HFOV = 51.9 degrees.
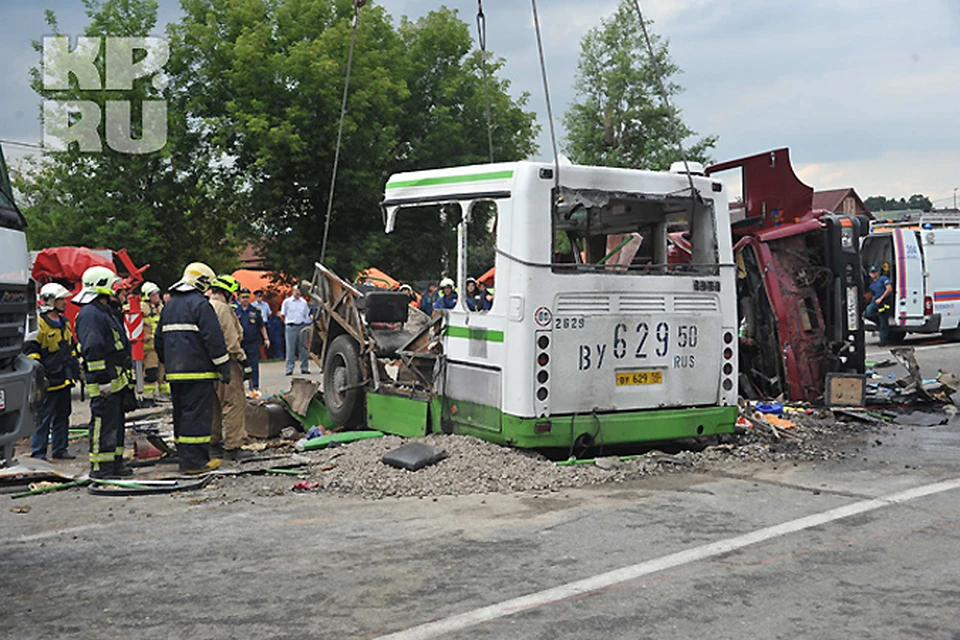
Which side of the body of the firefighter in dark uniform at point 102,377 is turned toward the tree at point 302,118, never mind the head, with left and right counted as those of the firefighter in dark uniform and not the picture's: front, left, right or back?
left

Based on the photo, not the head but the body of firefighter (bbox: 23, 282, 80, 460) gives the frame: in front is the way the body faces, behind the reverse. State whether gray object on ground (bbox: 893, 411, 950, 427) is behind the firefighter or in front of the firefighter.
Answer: in front

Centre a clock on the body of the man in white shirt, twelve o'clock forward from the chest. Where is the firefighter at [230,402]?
The firefighter is roughly at 12 o'clock from the man in white shirt.

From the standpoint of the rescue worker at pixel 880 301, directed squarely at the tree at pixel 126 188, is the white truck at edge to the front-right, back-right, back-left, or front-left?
front-left

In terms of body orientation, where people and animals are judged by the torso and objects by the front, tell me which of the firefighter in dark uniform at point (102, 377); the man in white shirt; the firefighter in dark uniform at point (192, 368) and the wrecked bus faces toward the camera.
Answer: the man in white shirt

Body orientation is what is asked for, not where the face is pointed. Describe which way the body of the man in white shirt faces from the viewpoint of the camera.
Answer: toward the camera

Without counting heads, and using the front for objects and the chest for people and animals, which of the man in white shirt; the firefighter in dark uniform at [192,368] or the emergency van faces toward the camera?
the man in white shirt

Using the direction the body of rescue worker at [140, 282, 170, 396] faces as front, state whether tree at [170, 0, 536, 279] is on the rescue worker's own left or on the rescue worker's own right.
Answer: on the rescue worker's own left

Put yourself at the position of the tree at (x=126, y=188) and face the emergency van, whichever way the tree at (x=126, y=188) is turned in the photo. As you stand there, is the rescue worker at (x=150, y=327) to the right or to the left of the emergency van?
right

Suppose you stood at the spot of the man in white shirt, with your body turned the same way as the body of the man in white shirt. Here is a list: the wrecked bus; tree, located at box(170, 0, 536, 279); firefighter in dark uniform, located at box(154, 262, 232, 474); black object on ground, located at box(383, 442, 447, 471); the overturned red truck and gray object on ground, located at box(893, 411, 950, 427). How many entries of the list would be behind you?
1

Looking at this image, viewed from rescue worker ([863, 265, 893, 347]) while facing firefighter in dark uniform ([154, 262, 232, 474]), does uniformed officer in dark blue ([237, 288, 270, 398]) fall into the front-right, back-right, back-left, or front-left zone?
front-right

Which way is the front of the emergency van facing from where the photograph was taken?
facing away from the viewer and to the right of the viewer

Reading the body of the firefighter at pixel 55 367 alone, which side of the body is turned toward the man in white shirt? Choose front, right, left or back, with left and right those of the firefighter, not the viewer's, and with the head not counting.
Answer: left

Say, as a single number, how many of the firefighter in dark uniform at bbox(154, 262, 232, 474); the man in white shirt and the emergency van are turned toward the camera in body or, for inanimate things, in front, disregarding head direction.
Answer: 1

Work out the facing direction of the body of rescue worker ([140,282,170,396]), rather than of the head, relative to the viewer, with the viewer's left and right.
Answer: facing the viewer and to the right of the viewer

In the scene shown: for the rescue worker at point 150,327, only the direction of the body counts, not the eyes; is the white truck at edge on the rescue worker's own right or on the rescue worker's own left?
on the rescue worker's own right

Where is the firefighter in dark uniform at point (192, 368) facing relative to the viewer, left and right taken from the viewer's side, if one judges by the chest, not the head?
facing away from the viewer and to the right of the viewer

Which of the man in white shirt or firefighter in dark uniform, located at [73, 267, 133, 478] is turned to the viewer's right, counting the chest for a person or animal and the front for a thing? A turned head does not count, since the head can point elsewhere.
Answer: the firefighter in dark uniform

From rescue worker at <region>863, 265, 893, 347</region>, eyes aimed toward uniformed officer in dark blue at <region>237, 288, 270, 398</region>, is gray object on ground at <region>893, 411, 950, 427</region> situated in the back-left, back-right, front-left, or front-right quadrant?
front-left

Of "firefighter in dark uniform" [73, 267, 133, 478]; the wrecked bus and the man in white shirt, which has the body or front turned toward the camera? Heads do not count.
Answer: the man in white shirt
